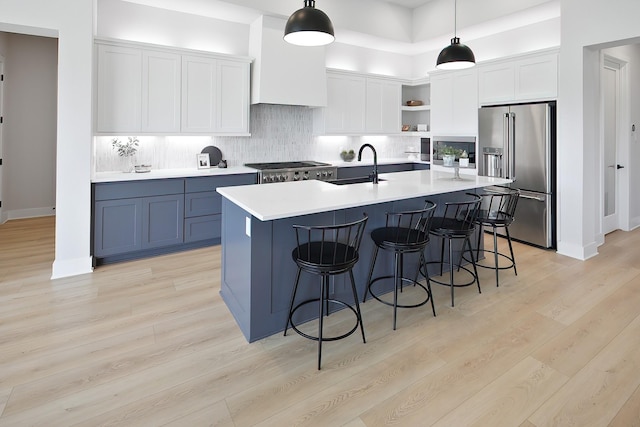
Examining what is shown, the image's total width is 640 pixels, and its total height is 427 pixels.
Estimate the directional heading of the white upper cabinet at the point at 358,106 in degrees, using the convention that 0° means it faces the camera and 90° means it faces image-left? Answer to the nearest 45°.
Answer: approximately 315°

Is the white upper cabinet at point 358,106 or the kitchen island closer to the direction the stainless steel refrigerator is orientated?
the kitchen island

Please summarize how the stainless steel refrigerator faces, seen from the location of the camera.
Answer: facing the viewer and to the left of the viewer

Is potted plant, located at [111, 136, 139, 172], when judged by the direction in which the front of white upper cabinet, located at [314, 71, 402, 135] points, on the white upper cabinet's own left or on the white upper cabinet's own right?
on the white upper cabinet's own right

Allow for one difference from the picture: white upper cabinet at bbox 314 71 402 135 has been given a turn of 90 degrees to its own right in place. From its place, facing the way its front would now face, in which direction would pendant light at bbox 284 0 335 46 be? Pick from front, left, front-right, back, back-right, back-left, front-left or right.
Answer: front-left
